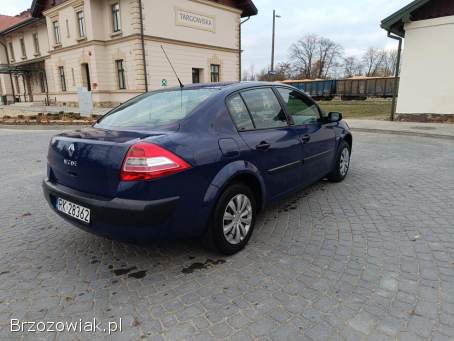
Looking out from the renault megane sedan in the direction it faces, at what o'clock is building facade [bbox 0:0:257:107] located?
The building facade is roughly at 10 o'clock from the renault megane sedan.

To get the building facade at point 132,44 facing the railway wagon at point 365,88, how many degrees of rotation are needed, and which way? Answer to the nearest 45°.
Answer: approximately 135° to its left

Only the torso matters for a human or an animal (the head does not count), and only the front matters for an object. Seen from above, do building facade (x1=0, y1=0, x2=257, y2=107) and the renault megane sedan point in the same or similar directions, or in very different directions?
very different directions

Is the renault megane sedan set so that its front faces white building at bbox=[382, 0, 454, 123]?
yes

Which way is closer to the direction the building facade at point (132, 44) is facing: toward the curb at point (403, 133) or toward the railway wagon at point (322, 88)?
the curb

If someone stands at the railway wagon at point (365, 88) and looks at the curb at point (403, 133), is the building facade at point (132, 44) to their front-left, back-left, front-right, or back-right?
front-right

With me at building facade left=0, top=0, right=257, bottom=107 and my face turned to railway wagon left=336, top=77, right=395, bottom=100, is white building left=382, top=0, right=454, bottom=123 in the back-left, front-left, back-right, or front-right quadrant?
front-right

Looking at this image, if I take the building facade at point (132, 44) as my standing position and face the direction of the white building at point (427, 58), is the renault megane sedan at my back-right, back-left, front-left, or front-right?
front-right

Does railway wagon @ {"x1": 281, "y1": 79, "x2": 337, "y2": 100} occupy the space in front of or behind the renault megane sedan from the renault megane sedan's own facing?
in front

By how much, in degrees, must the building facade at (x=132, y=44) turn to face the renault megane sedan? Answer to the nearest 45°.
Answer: approximately 45° to its left

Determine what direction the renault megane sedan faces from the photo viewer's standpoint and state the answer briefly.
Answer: facing away from the viewer and to the right of the viewer
